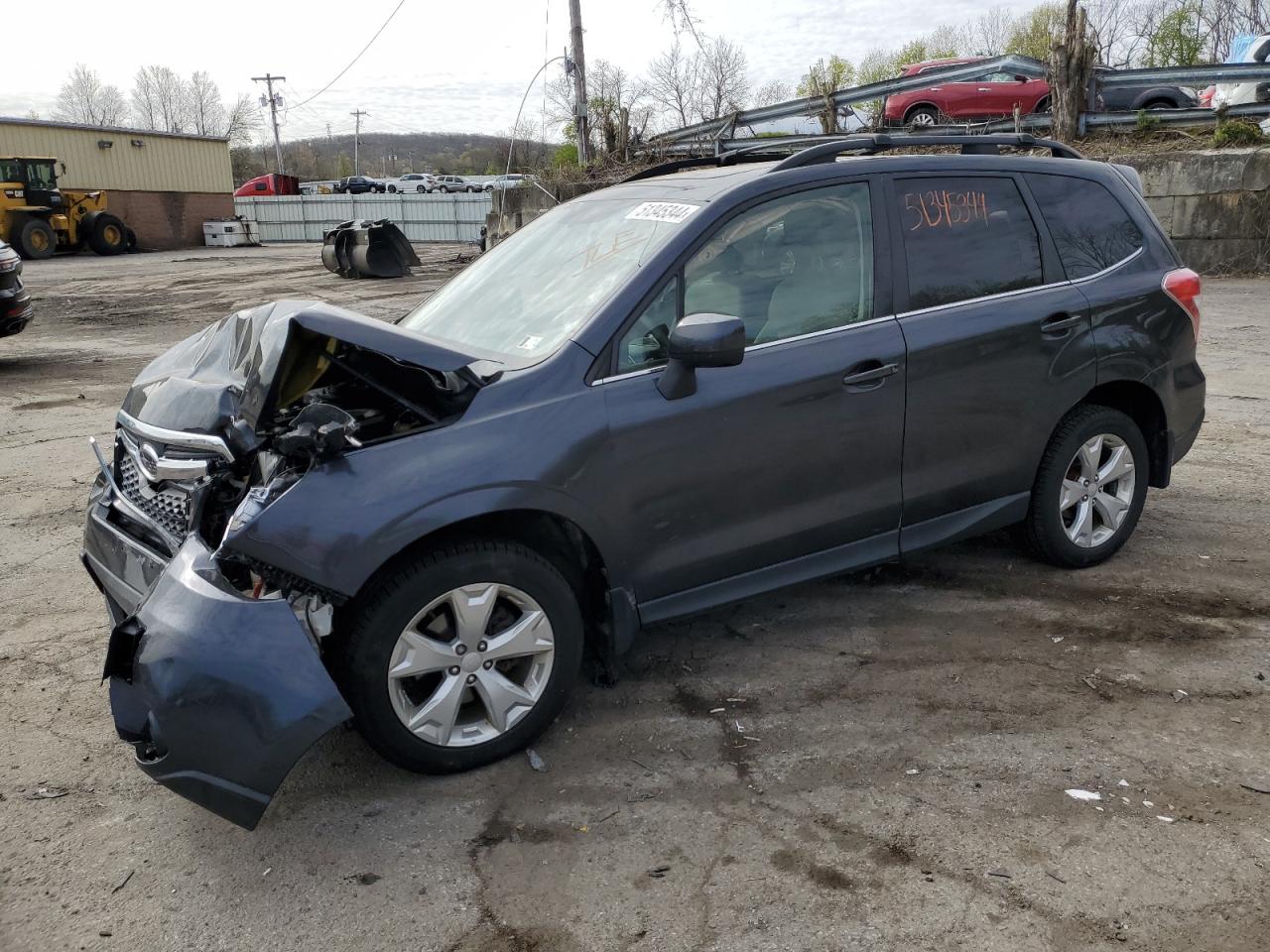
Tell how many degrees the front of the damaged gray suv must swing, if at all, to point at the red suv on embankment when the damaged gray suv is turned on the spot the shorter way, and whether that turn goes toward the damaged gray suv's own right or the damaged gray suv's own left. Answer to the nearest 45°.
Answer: approximately 135° to the damaged gray suv's own right

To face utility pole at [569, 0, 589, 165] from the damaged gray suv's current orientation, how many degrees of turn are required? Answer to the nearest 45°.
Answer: approximately 135° to its right

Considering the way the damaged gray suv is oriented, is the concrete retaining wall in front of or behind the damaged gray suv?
behind

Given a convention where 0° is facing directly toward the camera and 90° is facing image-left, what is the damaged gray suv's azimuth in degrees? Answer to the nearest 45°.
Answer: approximately 45°

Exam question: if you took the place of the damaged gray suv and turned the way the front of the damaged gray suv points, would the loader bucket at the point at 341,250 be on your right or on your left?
on your right

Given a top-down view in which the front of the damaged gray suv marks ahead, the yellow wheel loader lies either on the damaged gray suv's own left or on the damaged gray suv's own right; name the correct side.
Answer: on the damaged gray suv's own right

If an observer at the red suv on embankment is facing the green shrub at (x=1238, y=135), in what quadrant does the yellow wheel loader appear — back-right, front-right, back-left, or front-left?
back-right

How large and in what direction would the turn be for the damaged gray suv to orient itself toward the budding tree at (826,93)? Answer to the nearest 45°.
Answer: approximately 135° to its right

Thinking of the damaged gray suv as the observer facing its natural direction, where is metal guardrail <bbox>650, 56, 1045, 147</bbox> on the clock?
The metal guardrail is roughly at 5 o'clock from the damaged gray suv.

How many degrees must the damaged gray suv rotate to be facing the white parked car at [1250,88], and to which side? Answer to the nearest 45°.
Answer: approximately 180°

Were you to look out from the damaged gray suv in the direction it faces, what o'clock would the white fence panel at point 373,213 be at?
The white fence panel is roughly at 4 o'clock from the damaged gray suv.
